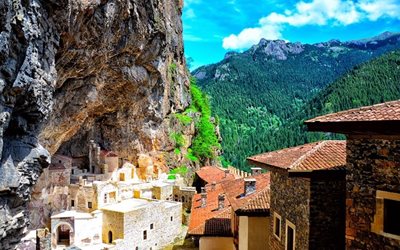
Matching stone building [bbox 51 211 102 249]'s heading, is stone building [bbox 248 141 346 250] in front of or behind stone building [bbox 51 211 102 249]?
in front

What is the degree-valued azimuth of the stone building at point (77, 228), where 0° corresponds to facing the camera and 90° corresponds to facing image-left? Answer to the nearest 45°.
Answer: approximately 0°

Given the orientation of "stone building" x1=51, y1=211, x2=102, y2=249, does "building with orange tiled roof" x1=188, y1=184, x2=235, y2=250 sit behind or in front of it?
in front

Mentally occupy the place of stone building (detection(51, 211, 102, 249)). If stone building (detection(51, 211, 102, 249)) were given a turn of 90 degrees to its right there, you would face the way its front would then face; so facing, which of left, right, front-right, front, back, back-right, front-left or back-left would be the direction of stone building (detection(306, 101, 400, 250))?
left

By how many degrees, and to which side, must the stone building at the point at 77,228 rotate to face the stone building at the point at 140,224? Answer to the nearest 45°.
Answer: approximately 90° to its left
